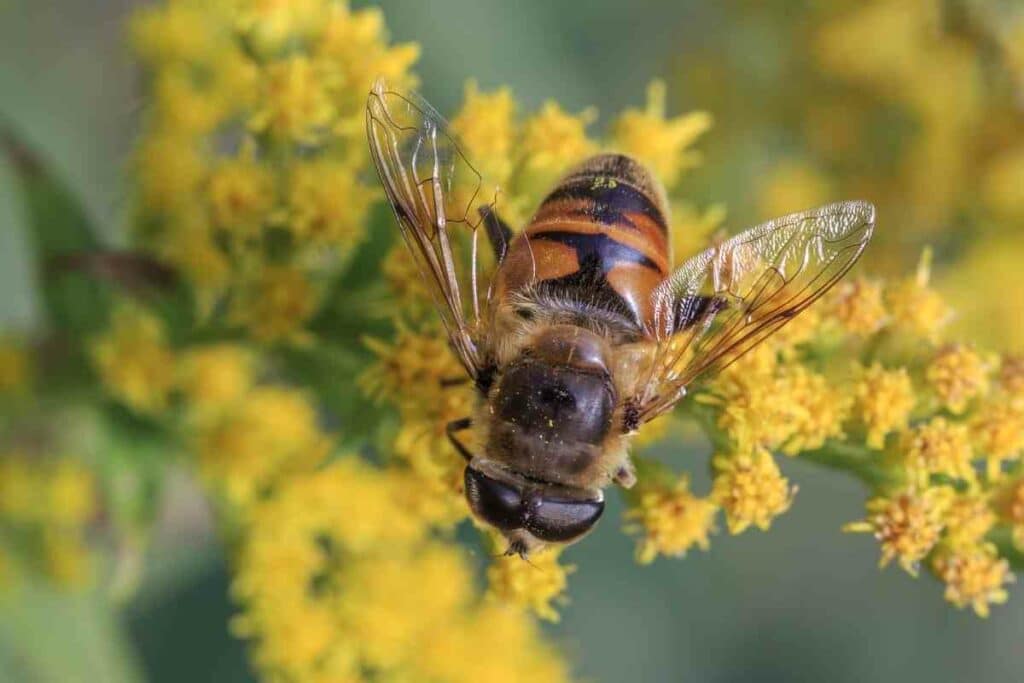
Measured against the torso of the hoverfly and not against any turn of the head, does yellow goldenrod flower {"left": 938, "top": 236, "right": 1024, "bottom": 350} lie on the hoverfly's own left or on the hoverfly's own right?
on the hoverfly's own left

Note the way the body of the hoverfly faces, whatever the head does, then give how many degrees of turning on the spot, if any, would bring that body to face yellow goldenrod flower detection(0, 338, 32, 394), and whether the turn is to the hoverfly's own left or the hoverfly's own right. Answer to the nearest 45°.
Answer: approximately 135° to the hoverfly's own right

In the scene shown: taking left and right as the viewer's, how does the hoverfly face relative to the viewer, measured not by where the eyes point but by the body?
facing the viewer

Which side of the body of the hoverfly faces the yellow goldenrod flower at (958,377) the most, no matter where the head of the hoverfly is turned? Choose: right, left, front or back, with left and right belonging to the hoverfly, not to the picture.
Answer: left

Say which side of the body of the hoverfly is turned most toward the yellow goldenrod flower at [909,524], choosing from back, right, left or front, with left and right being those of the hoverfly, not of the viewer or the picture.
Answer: left
